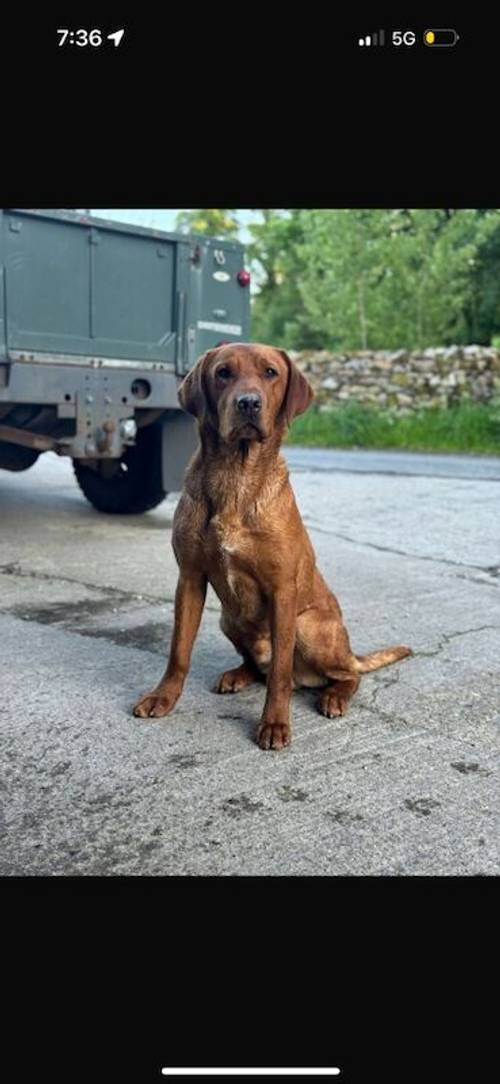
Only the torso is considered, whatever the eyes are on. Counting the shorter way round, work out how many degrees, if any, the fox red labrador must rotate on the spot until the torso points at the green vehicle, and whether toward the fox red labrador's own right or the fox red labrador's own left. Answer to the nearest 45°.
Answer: approximately 135° to the fox red labrador's own right

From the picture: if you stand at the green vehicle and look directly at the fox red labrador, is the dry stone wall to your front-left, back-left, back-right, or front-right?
back-left

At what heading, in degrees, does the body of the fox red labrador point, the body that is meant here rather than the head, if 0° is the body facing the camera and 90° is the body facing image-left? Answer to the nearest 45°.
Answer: approximately 45°

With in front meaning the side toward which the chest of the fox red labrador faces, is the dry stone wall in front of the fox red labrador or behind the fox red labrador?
behind
